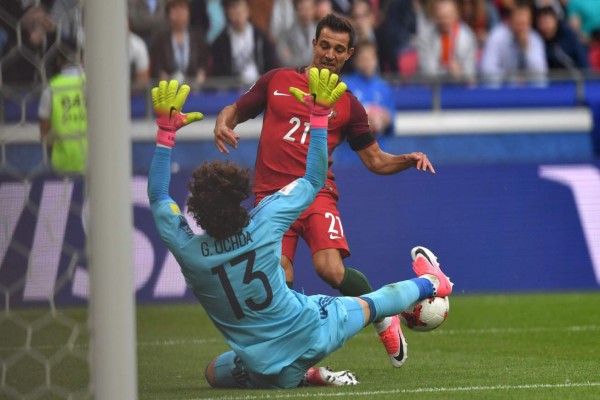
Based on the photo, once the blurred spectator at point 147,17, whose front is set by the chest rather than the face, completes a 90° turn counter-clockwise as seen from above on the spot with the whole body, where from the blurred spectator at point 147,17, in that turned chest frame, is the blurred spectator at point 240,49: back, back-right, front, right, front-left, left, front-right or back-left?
front

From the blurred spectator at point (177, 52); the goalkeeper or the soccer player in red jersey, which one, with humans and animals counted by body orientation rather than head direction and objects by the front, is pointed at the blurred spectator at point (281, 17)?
the goalkeeper

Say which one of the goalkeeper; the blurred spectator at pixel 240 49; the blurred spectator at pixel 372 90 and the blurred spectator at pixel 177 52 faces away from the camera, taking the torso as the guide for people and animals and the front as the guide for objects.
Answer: the goalkeeper

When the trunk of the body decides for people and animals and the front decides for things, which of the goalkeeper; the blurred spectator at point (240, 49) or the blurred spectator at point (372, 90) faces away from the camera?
the goalkeeper

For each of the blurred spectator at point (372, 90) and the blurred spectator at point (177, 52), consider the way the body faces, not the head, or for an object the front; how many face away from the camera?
0

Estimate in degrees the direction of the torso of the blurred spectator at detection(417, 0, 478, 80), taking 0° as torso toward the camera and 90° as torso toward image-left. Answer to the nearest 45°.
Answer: approximately 0°

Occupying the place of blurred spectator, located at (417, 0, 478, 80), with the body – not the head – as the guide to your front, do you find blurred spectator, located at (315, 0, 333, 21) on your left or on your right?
on your right

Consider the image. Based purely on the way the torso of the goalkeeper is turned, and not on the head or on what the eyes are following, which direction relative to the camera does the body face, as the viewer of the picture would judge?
away from the camera

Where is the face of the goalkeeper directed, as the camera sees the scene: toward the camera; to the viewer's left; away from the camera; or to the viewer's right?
away from the camera
